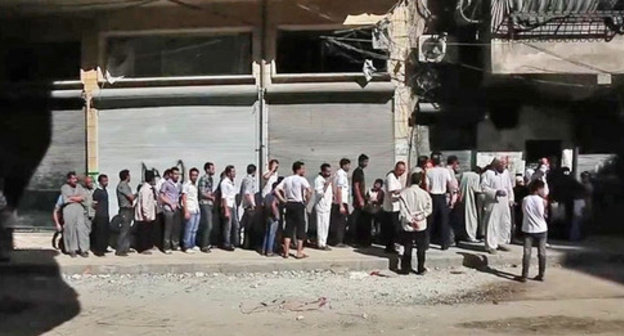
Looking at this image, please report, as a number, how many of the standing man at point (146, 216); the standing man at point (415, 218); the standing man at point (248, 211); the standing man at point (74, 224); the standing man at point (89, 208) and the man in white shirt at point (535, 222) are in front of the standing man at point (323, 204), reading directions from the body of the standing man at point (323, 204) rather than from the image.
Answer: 2

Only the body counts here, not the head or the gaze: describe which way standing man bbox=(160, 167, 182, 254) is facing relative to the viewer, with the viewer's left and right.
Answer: facing the viewer and to the right of the viewer

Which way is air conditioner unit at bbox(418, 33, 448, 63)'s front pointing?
toward the camera

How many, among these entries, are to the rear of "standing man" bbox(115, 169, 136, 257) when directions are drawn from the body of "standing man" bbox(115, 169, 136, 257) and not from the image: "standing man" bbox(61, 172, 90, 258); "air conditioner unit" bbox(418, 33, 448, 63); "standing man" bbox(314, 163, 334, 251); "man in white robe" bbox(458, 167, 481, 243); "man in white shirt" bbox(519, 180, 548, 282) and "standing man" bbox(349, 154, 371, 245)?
1
